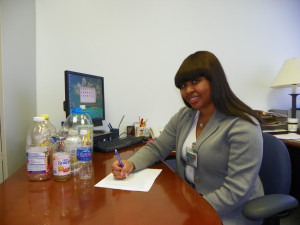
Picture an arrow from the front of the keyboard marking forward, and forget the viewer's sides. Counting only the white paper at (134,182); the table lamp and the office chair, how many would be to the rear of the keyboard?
0

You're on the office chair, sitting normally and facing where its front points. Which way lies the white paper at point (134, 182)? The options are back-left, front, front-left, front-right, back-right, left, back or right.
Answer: front

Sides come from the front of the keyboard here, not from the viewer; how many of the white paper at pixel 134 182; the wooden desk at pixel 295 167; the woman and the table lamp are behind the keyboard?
0

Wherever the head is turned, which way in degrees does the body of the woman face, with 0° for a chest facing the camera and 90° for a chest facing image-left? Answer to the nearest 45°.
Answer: approximately 45°

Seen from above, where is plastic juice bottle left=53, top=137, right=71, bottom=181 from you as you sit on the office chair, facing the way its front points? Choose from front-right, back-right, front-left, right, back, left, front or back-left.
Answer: front

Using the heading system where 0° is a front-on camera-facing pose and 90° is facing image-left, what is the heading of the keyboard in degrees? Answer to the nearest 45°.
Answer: approximately 315°

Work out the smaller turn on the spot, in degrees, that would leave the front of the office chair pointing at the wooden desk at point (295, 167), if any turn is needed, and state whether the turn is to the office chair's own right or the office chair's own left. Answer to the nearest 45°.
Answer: approximately 135° to the office chair's own right

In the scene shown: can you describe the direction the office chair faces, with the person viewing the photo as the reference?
facing the viewer and to the left of the viewer

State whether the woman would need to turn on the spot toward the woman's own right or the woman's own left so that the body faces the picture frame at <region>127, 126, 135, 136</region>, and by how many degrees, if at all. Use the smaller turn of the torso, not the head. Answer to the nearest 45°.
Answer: approximately 90° to the woman's own right

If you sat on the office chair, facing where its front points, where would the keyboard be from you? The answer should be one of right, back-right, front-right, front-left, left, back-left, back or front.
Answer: front-right

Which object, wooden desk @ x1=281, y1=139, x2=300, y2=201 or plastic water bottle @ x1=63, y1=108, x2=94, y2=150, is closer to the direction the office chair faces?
the plastic water bottle
